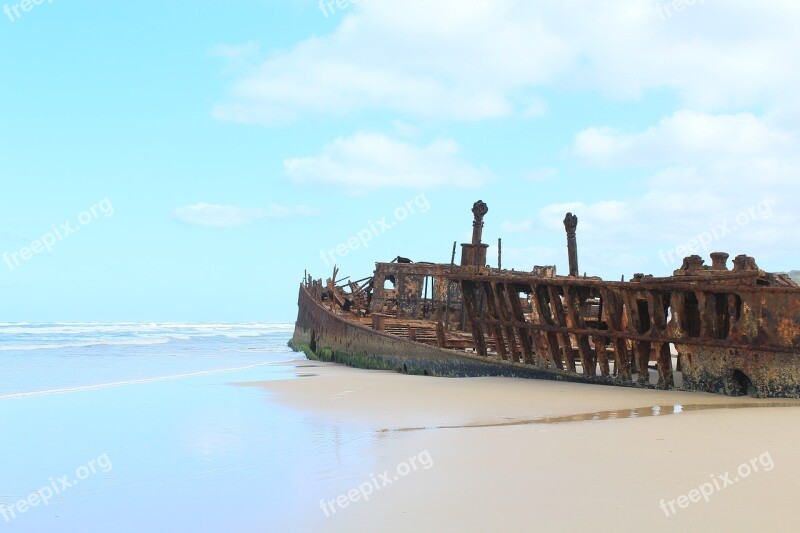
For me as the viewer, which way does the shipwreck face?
facing away from the viewer and to the left of the viewer
